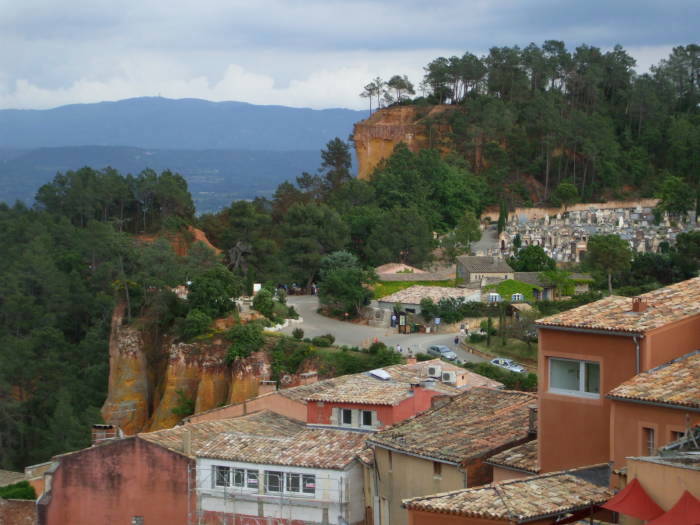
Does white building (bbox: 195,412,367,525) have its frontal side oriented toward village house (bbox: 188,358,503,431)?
no

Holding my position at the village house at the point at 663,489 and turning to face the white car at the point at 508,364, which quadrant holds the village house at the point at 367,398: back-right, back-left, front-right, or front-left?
front-left

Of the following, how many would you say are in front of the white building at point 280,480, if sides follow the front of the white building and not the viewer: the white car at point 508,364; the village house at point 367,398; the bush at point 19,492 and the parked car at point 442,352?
0

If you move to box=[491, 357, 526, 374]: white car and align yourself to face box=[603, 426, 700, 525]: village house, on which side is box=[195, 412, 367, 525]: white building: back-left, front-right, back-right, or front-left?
front-right

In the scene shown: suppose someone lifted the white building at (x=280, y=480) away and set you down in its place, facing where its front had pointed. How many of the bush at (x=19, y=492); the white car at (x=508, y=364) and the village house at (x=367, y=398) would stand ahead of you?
0

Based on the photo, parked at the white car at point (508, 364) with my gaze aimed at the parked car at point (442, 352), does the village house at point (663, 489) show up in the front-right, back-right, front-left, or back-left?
back-left

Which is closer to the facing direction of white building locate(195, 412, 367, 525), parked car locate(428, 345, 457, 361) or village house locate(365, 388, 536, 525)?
the village house

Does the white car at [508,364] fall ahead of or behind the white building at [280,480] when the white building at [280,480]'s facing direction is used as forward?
behind

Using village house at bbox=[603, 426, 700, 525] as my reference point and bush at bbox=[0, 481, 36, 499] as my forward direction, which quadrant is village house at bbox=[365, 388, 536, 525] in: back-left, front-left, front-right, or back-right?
front-right

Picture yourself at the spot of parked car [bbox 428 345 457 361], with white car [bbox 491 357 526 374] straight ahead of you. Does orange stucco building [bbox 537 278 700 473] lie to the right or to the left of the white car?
right

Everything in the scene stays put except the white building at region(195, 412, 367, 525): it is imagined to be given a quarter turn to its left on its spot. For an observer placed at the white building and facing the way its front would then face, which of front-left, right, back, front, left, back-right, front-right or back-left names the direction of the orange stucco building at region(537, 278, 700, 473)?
front-right

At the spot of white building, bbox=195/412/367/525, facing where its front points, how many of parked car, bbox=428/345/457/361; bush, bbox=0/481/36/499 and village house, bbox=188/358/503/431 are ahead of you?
0

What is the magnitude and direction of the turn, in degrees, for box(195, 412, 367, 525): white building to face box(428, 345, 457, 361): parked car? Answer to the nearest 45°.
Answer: approximately 180°

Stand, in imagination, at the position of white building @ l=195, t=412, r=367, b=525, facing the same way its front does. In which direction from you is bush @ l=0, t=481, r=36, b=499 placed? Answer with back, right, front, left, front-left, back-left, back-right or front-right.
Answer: back-right

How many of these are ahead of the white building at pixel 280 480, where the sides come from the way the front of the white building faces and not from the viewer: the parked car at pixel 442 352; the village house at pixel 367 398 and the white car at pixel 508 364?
0

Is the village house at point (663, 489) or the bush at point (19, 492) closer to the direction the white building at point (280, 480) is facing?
the village house

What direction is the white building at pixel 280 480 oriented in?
toward the camera
